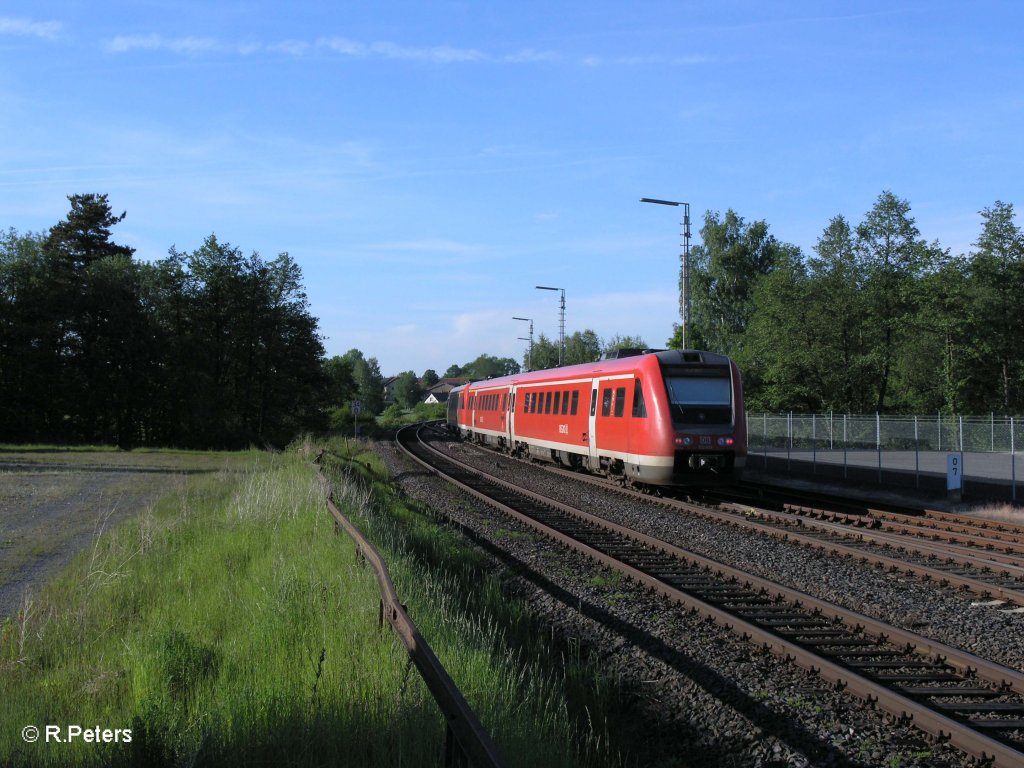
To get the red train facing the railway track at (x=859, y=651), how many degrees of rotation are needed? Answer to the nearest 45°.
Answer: approximately 45° to its right

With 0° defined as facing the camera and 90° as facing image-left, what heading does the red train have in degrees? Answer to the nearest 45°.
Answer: approximately 315°

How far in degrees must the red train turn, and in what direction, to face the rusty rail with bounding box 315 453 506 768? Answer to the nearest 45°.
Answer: approximately 45° to its right

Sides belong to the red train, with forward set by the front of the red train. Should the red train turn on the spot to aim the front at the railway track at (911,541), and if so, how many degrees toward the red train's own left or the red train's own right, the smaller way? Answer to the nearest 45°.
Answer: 0° — it already faces it

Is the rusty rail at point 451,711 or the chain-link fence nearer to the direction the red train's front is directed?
the rusty rail

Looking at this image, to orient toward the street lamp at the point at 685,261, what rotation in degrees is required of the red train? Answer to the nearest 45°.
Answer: approximately 135° to its left

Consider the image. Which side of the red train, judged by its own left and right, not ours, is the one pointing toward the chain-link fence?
left

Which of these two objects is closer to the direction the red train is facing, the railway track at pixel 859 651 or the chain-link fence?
the railway track
